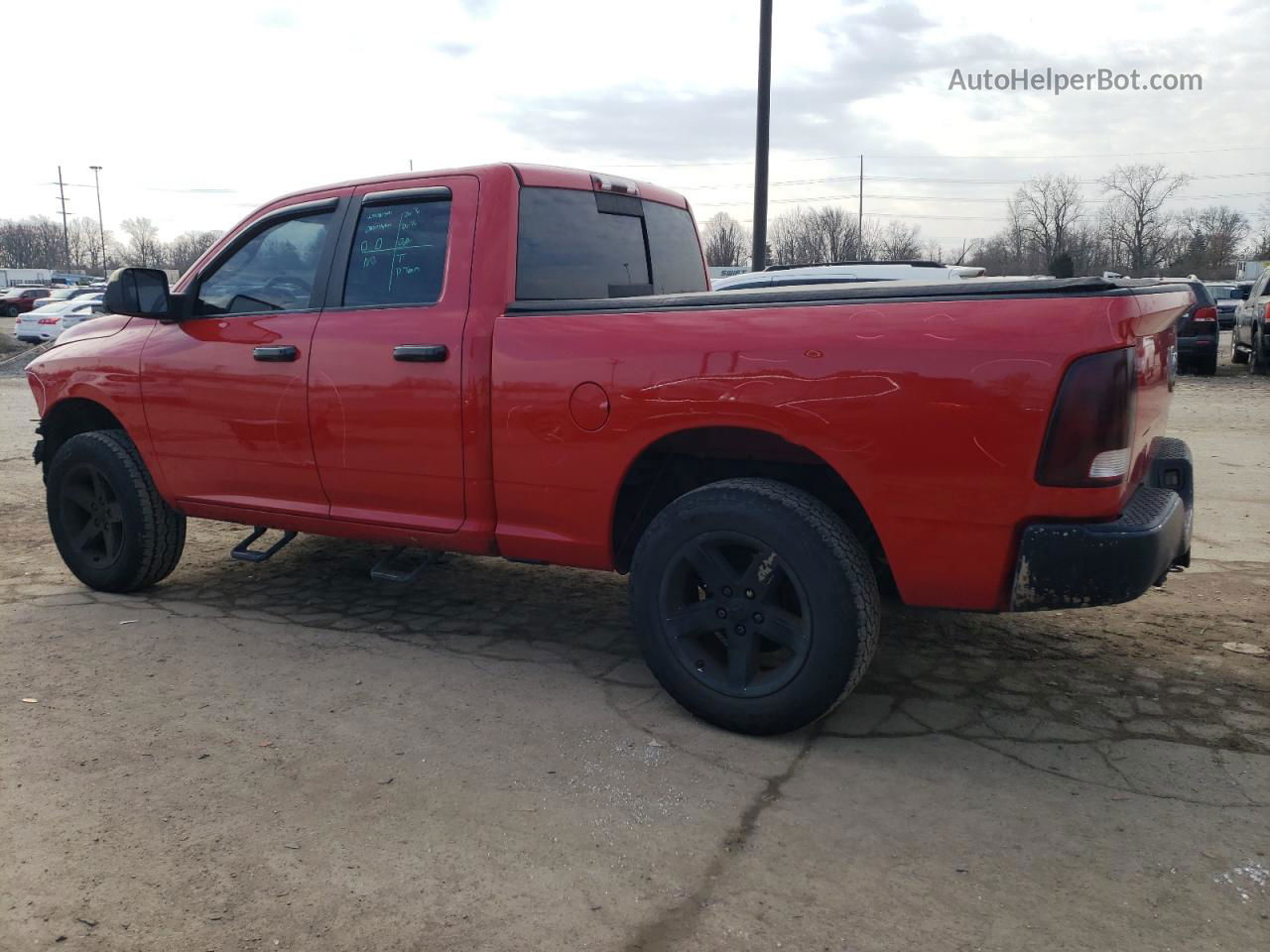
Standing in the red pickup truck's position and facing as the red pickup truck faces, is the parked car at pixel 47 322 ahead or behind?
ahead

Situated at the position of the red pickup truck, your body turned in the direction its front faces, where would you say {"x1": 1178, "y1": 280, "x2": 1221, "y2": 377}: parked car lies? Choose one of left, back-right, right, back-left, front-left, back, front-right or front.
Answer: right

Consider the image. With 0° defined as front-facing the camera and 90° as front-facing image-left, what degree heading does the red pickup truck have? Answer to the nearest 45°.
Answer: approximately 135°

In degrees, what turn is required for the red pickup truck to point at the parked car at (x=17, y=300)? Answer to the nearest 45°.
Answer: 0° — it already faces it

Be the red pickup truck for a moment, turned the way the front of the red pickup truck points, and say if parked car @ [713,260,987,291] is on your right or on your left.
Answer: on your right

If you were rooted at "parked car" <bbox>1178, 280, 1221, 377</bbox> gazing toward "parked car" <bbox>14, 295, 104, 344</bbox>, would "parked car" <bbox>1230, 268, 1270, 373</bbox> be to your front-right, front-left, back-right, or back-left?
back-right
